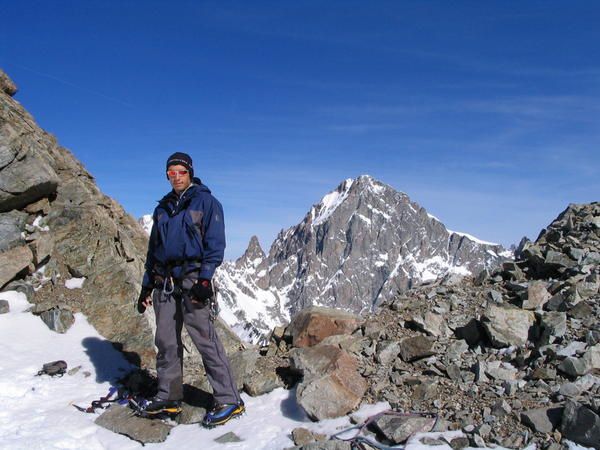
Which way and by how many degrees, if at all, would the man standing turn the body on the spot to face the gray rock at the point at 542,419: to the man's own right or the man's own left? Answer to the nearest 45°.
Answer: approximately 90° to the man's own left

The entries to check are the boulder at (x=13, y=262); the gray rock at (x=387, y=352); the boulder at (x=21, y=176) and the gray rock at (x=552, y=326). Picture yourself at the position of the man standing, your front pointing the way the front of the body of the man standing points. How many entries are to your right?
2

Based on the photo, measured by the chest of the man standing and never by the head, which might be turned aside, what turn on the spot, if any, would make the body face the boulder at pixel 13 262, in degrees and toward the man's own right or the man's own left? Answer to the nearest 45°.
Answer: approximately 90° to the man's own right

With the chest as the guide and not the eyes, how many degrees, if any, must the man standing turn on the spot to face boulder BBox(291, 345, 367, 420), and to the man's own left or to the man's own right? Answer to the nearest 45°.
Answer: approximately 135° to the man's own left

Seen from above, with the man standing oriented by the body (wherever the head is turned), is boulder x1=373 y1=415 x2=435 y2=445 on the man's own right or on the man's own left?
on the man's own left

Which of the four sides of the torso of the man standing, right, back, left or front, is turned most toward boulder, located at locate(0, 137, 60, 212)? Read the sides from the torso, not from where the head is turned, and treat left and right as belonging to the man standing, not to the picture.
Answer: right

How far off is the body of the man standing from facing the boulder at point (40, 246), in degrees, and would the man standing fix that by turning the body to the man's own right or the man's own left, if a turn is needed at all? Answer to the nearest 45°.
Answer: approximately 90° to the man's own right

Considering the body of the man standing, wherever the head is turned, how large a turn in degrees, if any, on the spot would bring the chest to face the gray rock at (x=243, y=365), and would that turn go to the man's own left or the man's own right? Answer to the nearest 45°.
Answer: approximately 180°

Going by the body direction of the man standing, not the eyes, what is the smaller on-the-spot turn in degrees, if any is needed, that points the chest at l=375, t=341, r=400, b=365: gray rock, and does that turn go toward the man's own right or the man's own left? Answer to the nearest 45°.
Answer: approximately 135° to the man's own left

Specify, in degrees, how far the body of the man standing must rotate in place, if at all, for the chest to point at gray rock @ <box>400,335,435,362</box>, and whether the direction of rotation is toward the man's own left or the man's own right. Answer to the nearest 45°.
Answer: approximately 135° to the man's own left

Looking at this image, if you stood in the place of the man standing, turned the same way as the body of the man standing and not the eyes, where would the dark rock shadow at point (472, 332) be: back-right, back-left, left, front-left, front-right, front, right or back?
back-left

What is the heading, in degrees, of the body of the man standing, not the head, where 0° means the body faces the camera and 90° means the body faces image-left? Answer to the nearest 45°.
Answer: approximately 45°

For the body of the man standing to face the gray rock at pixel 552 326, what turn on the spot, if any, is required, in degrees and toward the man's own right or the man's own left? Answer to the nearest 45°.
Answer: approximately 135° to the man's own left

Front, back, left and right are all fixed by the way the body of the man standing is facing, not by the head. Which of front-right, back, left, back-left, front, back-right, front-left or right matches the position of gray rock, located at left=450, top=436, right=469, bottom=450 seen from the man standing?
left

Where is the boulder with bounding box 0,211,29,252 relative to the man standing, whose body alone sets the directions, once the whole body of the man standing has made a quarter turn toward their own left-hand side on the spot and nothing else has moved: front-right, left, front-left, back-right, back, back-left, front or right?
back

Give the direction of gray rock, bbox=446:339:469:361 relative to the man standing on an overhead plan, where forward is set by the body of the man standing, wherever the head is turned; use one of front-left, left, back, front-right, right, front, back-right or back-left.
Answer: back-left
